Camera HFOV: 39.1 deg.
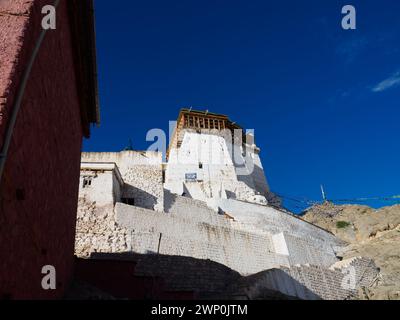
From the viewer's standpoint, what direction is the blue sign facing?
toward the camera
